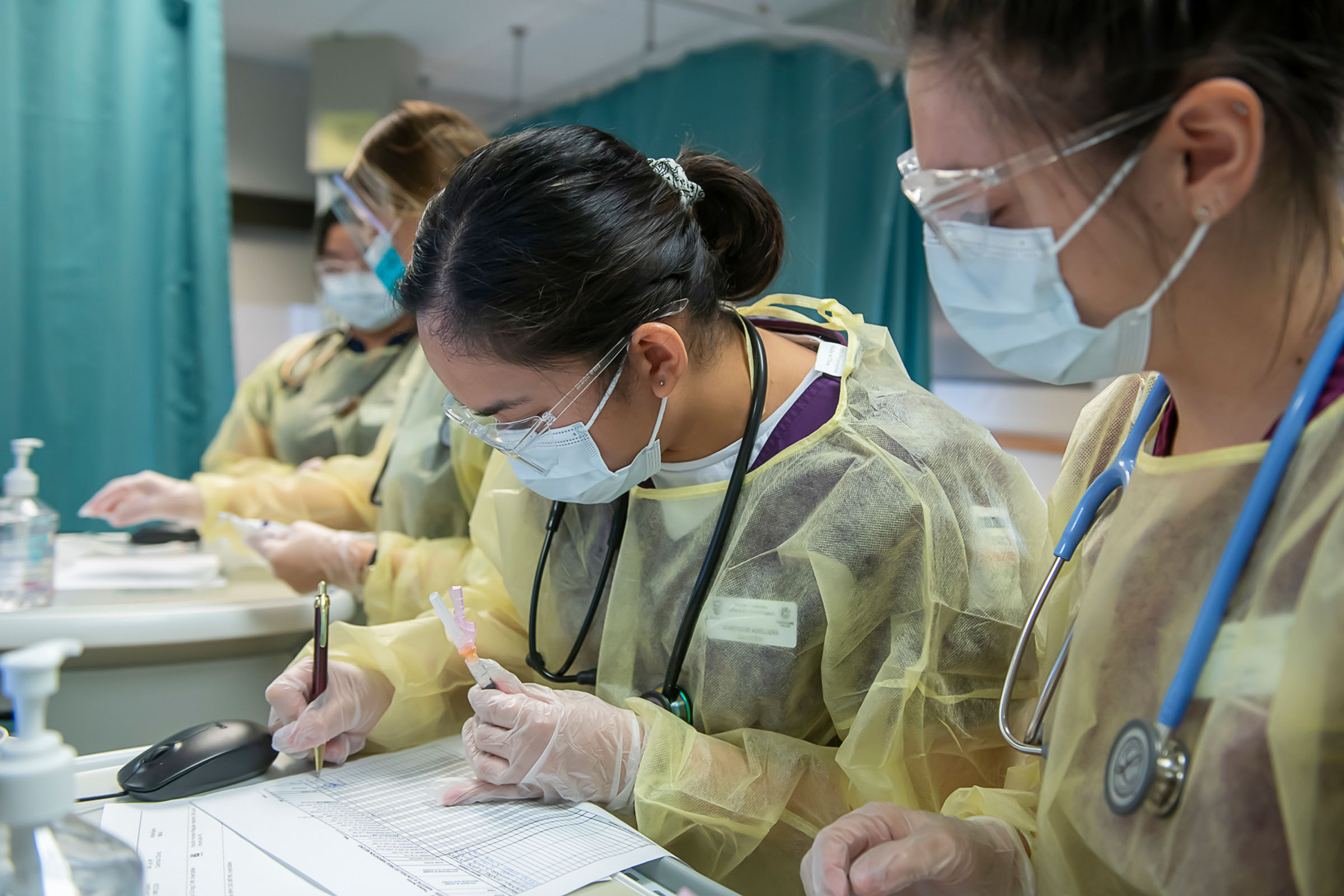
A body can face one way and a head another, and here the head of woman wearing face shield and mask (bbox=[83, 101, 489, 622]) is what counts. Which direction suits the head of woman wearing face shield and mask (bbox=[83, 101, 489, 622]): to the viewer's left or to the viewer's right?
to the viewer's left

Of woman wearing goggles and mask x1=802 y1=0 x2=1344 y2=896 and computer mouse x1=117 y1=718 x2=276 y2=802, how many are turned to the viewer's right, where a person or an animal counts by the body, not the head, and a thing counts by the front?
0

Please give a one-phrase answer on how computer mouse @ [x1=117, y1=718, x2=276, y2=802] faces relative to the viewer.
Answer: facing the viewer and to the left of the viewer

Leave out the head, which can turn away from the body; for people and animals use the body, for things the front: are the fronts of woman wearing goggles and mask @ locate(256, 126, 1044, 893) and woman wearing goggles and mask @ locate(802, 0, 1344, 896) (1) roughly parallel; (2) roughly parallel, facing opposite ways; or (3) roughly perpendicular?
roughly parallel

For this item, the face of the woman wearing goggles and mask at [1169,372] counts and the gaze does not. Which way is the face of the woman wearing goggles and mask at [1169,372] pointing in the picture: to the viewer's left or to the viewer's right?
to the viewer's left

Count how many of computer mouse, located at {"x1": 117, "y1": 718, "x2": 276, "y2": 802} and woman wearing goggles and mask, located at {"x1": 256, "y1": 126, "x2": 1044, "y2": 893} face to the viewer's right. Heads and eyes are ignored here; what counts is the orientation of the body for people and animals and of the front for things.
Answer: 0

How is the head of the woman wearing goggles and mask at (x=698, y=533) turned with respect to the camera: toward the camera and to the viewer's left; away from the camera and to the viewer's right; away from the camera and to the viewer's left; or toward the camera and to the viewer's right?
toward the camera and to the viewer's left
